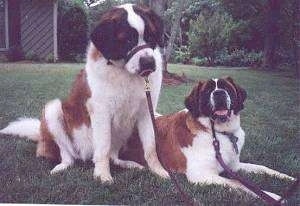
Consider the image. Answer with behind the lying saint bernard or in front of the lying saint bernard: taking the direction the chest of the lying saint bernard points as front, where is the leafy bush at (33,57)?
behind

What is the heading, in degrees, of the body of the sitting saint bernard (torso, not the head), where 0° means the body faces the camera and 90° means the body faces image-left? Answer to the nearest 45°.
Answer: approximately 315°

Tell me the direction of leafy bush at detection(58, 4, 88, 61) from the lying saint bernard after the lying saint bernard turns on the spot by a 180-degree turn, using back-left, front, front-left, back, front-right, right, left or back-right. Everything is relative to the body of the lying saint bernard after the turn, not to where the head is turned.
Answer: front-left

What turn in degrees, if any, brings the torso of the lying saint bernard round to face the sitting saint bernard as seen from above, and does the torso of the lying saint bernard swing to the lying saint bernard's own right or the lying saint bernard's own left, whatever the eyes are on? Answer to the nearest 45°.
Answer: approximately 135° to the lying saint bernard's own right

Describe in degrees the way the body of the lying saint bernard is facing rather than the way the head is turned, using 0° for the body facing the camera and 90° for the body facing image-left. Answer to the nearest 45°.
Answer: approximately 315°

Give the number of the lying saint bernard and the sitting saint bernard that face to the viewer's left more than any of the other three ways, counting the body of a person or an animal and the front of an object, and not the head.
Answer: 0

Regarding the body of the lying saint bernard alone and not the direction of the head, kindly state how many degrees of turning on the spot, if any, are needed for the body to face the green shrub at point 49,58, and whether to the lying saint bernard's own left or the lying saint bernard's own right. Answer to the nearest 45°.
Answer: approximately 135° to the lying saint bernard's own right
